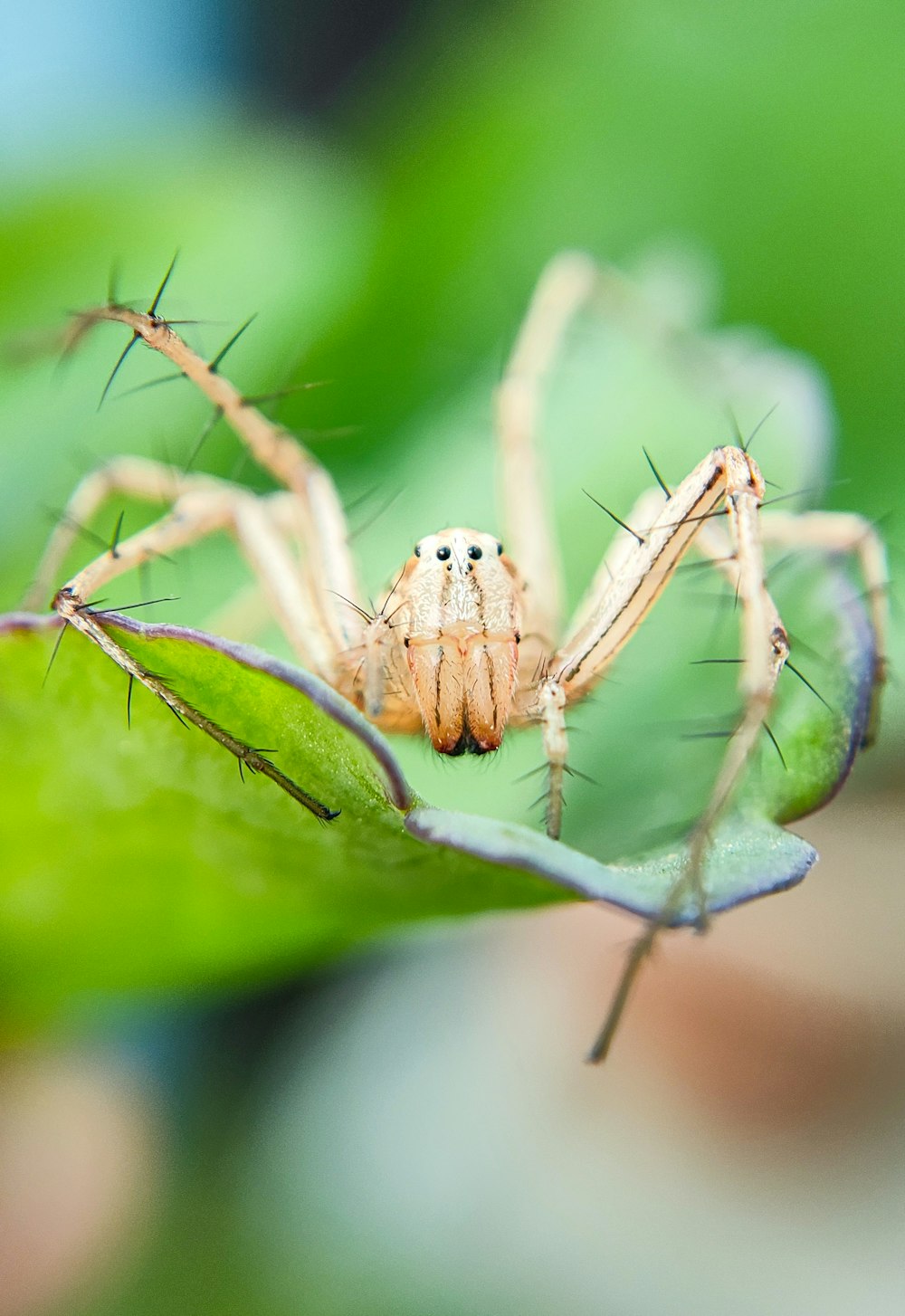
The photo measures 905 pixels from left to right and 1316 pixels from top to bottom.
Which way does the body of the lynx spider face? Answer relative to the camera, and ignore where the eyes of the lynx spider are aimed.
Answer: toward the camera
